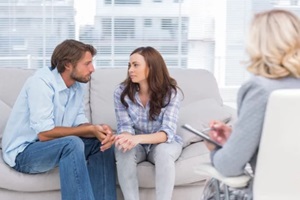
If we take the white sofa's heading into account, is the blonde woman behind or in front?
in front

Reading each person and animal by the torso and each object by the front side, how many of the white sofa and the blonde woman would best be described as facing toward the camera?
1

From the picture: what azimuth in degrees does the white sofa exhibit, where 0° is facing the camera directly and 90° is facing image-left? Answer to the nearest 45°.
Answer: approximately 0°

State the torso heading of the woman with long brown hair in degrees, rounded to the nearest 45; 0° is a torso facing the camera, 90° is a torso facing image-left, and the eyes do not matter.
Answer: approximately 0°

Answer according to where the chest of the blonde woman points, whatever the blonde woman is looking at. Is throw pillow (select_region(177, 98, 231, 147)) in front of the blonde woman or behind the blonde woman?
in front

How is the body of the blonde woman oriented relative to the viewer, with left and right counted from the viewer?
facing away from the viewer and to the left of the viewer

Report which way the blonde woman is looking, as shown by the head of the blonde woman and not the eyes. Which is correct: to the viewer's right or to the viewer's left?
to the viewer's left

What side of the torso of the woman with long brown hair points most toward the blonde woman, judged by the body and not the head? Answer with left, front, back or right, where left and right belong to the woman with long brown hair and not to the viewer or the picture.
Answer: front
